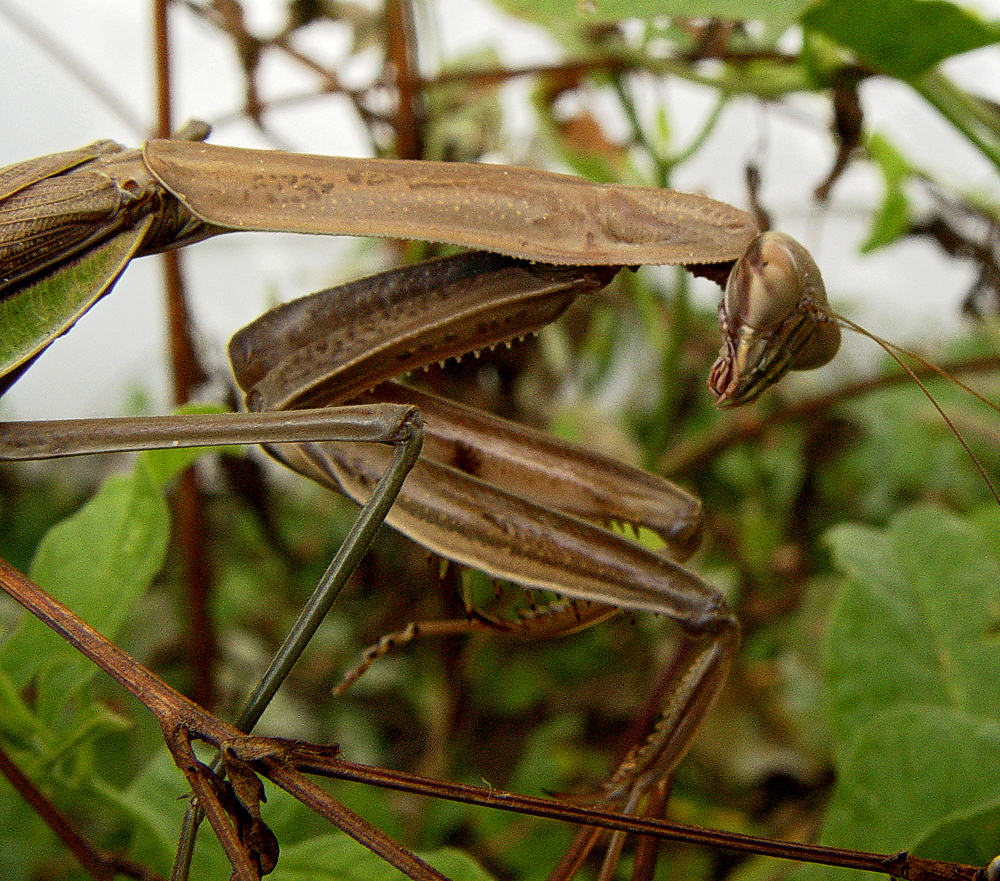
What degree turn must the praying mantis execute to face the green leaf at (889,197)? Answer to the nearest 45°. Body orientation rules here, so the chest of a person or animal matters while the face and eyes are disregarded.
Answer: approximately 45° to its left

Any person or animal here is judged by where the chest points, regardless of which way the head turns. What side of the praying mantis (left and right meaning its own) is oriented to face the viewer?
right
